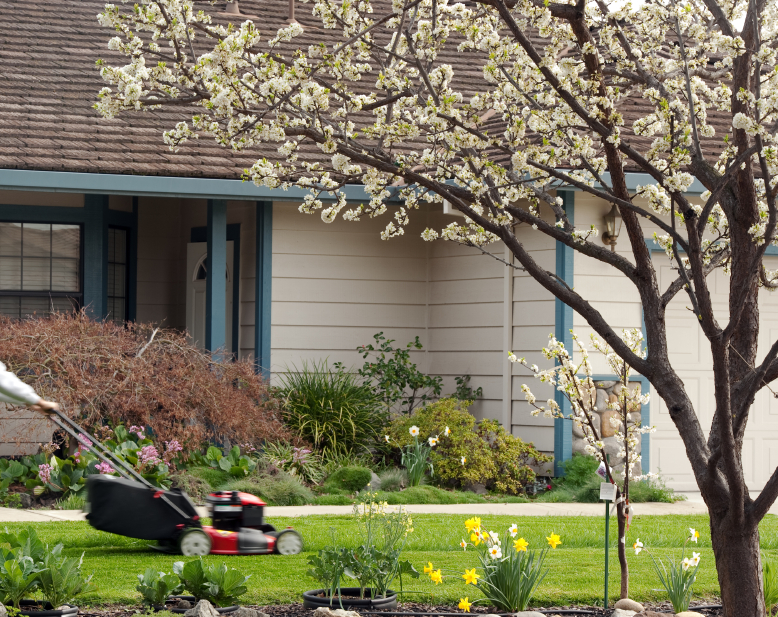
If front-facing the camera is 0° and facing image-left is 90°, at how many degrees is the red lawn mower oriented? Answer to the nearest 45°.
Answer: approximately 270°

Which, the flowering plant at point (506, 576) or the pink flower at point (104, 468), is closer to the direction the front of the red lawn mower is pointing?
the flowering plant

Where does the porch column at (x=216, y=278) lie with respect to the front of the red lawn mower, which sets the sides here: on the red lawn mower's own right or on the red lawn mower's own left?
on the red lawn mower's own left

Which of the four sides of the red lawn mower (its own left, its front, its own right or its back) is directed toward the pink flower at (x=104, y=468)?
left

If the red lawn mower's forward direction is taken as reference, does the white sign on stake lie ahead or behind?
ahead

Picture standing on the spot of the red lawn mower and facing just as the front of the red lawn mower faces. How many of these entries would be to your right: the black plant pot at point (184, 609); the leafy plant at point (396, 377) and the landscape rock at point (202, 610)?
2

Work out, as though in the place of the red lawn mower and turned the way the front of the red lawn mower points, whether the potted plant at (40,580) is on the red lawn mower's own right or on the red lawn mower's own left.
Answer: on the red lawn mower's own right

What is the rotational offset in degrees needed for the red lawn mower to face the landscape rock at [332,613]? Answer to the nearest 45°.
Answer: approximately 45° to its right

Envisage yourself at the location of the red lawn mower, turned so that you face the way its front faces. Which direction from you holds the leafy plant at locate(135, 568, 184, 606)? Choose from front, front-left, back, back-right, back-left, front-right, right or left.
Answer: right

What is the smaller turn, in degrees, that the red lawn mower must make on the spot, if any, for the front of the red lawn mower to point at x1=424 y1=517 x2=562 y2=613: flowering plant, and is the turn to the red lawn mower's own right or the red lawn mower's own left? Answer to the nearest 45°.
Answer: approximately 45° to the red lawn mower's own right

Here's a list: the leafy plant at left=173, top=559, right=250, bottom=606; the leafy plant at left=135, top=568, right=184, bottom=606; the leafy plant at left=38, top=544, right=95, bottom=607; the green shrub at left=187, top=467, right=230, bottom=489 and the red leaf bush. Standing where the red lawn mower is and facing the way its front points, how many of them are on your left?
2
